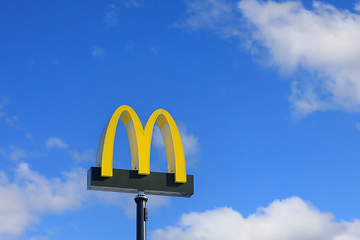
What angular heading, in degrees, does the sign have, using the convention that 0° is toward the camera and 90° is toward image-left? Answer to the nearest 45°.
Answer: approximately 315°
